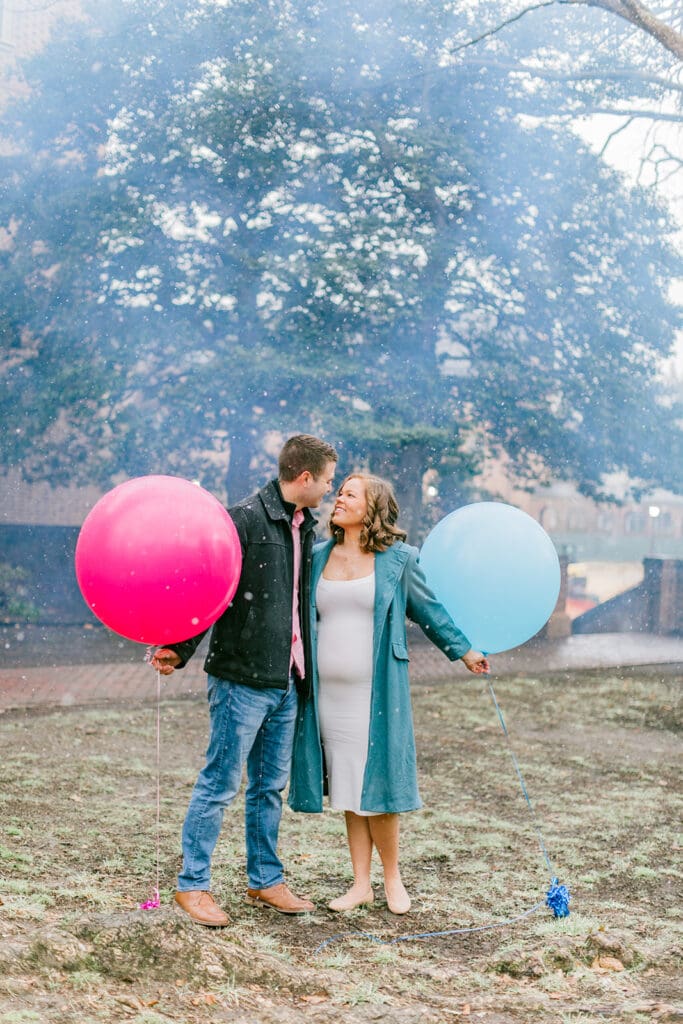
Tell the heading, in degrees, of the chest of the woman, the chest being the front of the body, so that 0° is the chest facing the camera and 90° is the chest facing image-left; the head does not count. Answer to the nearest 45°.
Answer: approximately 45°

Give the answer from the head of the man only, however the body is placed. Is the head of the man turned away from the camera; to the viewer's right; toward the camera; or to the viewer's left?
to the viewer's right

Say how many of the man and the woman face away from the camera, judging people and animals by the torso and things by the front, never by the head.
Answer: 0

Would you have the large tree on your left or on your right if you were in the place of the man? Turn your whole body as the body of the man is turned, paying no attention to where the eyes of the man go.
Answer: on your left

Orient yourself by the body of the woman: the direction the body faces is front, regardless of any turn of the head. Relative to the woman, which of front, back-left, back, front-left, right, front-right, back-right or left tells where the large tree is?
back-right

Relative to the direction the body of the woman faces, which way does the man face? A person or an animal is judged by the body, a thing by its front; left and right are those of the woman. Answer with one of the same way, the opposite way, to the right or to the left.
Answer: to the left
